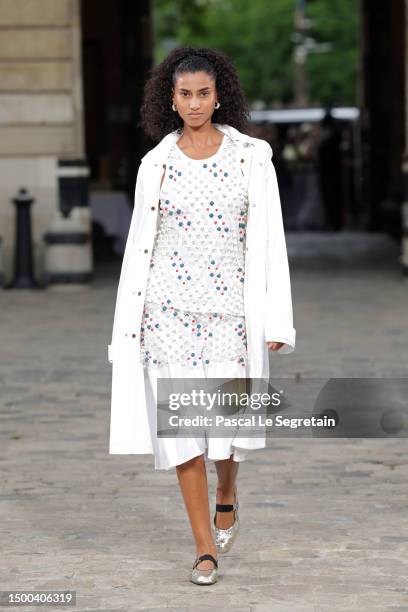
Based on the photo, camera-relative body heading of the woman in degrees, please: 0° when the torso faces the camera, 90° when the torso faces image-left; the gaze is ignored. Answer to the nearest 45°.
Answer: approximately 0°

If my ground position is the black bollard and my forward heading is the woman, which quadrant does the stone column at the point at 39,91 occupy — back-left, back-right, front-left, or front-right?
back-left

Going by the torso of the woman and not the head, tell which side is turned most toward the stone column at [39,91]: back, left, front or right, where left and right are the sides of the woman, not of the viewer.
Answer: back

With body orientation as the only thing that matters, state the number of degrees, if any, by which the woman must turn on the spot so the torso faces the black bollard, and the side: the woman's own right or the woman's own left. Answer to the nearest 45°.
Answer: approximately 180°
